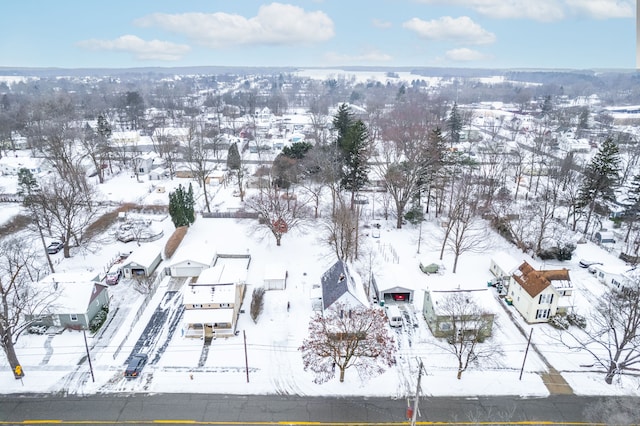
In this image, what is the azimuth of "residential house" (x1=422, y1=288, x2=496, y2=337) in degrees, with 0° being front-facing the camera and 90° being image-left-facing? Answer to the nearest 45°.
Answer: approximately 0°

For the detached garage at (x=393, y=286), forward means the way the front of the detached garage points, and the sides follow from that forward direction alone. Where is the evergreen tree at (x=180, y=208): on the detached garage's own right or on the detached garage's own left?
on the detached garage's own right

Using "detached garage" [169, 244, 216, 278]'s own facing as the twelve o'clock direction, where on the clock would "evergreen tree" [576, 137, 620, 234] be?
The evergreen tree is roughly at 9 o'clock from the detached garage.

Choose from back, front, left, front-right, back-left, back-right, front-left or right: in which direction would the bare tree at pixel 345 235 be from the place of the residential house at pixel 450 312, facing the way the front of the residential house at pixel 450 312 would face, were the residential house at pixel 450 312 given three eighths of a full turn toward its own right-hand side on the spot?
front

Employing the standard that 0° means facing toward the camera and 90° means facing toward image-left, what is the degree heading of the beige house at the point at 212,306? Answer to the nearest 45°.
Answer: approximately 0°

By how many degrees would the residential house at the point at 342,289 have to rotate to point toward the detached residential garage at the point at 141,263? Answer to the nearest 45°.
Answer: approximately 90° to its right

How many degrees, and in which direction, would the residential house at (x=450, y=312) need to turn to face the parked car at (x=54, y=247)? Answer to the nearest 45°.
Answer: approximately 90° to its right
